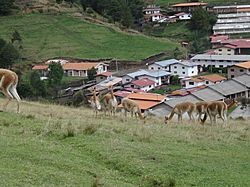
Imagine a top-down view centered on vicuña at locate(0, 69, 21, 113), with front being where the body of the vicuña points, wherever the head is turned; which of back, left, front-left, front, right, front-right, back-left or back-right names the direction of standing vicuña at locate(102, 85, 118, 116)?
back-right

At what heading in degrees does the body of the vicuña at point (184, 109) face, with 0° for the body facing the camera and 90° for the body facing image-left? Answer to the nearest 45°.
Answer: approximately 90°

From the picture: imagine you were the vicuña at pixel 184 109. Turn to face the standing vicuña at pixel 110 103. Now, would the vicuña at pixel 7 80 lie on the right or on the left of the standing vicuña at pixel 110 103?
left

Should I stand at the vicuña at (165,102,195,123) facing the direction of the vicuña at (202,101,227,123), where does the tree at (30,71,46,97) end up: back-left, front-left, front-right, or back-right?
back-left

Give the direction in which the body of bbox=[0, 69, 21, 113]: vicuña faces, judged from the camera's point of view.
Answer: to the viewer's left

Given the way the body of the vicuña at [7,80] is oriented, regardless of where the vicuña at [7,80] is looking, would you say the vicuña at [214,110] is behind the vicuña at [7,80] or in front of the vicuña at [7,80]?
behind
